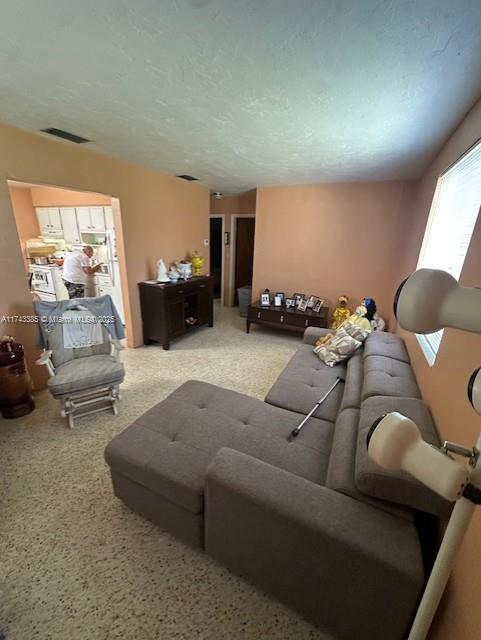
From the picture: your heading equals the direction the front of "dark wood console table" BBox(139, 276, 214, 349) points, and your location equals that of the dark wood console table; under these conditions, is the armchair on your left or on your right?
on your right

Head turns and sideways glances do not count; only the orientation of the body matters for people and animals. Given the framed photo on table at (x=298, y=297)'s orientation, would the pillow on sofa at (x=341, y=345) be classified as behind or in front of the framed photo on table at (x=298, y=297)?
in front

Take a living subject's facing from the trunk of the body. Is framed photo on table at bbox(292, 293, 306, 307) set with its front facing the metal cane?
yes

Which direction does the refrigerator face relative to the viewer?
to the viewer's left

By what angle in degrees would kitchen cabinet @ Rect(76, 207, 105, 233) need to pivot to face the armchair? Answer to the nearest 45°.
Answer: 0° — it already faces it

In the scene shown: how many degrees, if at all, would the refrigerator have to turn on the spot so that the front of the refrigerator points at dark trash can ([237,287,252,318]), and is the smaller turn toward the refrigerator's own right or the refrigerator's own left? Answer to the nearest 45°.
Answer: approximately 180°

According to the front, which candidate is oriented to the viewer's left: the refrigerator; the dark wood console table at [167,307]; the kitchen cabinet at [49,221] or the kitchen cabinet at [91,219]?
the refrigerator

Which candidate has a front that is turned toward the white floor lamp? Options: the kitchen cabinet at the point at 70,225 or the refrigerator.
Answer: the kitchen cabinet

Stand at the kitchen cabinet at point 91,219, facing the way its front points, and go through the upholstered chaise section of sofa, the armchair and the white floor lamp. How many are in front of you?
3

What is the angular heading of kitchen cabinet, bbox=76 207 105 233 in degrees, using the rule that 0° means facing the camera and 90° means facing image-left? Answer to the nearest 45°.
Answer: approximately 0°

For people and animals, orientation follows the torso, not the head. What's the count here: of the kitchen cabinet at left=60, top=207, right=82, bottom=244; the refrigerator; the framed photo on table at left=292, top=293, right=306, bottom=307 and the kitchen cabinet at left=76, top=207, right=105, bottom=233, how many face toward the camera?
3

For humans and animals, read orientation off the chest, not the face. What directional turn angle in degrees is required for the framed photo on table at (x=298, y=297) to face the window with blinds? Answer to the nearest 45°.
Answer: approximately 45° to its left

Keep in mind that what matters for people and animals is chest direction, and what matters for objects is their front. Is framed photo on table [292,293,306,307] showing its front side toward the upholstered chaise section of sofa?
yes

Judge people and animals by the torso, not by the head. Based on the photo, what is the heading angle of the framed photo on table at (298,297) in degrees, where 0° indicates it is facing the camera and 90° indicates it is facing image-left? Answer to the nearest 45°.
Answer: approximately 0°

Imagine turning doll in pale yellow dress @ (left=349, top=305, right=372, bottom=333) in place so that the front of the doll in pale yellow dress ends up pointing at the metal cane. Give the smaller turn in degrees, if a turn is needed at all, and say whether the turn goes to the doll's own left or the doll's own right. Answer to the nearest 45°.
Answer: approximately 45° to the doll's own left
